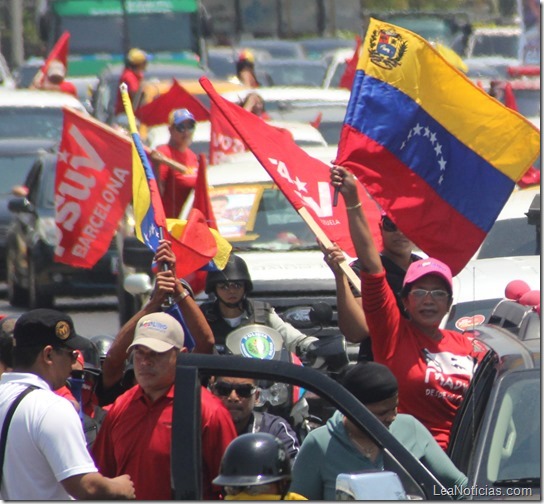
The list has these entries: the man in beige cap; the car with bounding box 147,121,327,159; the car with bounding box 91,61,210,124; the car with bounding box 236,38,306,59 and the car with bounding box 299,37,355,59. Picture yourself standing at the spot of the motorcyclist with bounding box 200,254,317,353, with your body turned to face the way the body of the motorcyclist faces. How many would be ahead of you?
1

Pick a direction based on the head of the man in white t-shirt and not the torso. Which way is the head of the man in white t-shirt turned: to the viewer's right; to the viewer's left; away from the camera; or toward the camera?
to the viewer's right

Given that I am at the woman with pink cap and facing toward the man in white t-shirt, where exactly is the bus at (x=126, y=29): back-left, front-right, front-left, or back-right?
back-right

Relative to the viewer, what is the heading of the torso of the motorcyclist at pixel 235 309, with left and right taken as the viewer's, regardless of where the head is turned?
facing the viewer

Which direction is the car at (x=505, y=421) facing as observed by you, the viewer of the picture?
facing the viewer and to the right of the viewer

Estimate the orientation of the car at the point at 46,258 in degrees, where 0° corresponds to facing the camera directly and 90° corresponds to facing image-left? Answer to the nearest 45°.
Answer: approximately 315°

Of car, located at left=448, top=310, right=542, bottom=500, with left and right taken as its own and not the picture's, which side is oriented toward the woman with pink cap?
right

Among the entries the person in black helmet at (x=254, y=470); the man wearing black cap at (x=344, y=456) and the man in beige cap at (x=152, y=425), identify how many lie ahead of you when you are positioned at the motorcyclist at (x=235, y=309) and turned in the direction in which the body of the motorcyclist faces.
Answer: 3

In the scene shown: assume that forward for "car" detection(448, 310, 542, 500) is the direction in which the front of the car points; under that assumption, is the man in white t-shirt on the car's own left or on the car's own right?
on the car's own right

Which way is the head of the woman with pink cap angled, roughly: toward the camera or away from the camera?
toward the camera

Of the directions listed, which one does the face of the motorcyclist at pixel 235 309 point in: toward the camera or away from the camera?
toward the camera
